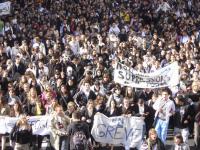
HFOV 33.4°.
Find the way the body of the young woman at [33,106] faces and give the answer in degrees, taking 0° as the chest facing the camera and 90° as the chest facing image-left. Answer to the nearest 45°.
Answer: approximately 0°

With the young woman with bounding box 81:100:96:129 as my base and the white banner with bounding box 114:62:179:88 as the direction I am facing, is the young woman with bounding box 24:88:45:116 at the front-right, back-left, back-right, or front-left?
back-left

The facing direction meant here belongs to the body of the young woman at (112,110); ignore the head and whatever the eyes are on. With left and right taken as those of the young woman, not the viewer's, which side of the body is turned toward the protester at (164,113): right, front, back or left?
left

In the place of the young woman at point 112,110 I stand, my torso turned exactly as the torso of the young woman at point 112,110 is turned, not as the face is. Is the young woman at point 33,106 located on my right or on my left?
on my right

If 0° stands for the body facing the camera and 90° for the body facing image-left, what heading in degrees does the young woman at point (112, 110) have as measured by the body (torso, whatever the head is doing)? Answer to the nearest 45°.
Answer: approximately 0°
